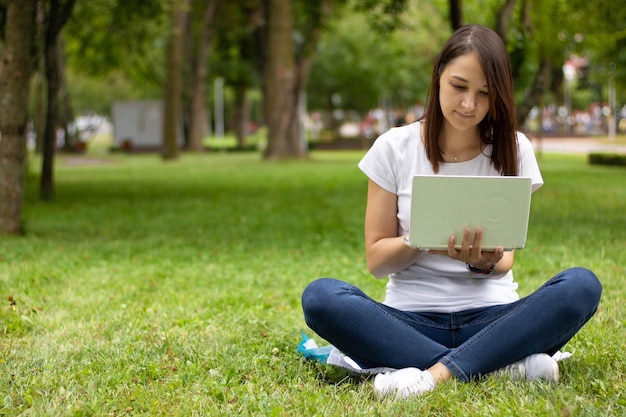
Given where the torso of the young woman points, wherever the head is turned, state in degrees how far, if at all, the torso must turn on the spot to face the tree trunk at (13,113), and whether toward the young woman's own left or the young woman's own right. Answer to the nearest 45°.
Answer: approximately 135° to the young woman's own right

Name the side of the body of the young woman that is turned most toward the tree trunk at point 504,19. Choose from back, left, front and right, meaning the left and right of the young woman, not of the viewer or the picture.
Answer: back

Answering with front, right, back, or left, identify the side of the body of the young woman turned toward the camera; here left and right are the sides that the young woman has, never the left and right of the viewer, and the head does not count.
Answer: front

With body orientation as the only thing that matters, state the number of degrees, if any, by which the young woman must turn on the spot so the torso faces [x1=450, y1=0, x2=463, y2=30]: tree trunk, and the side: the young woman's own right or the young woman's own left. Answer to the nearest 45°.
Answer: approximately 180°

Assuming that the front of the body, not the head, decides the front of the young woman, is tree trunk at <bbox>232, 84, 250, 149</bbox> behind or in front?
behind

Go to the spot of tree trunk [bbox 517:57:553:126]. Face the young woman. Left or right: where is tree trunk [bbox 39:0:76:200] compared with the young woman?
right

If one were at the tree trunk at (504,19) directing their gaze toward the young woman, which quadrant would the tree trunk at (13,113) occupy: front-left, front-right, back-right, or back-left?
front-right

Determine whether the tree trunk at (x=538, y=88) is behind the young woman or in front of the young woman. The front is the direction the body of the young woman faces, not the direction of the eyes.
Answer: behind

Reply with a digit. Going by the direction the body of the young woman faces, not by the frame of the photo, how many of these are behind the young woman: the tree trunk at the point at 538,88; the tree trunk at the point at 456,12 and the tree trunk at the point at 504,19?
3

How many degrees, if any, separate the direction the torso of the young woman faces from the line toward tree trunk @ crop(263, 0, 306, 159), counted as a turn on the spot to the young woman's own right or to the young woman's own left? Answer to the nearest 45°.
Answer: approximately 180°

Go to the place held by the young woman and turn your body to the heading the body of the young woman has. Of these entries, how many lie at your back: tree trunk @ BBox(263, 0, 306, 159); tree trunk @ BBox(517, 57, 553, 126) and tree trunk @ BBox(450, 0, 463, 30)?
3
